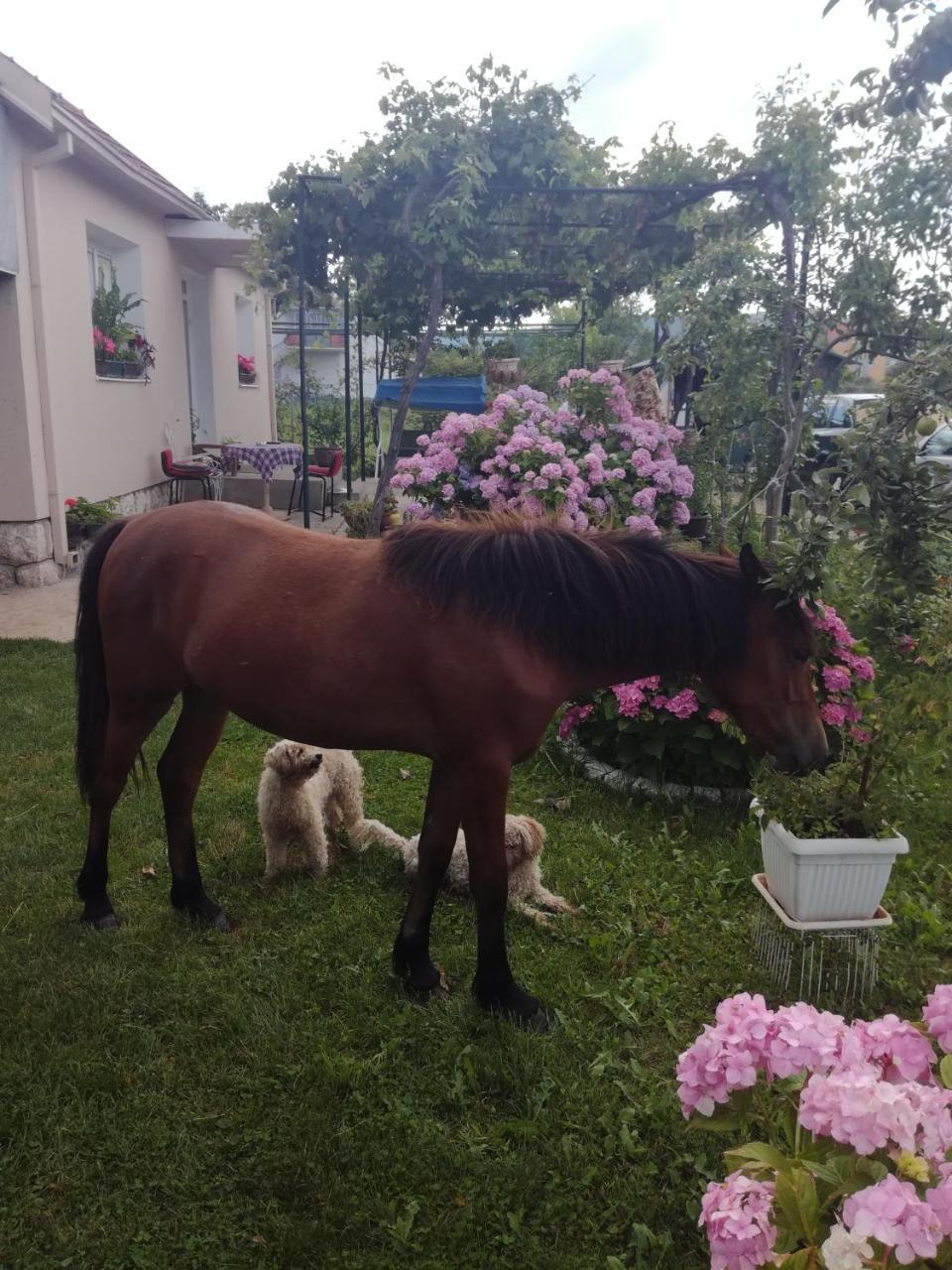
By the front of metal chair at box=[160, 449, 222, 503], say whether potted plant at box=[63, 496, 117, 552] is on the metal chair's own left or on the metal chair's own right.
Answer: on the metal chair's own right

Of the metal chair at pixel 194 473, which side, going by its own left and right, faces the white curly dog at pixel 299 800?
right

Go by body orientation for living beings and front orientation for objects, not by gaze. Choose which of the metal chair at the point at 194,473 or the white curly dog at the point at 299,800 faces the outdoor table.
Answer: the metal chair

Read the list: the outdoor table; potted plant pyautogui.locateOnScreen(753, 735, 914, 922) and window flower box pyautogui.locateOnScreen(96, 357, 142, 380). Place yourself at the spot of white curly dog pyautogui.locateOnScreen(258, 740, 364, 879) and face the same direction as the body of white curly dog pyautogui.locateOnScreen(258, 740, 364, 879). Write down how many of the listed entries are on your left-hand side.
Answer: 1

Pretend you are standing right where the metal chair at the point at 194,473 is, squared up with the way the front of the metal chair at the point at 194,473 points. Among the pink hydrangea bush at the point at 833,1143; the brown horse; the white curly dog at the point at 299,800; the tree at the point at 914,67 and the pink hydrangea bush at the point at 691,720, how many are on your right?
5

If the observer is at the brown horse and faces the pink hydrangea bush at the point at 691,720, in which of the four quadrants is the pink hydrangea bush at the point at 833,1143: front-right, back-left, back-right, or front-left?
back-right

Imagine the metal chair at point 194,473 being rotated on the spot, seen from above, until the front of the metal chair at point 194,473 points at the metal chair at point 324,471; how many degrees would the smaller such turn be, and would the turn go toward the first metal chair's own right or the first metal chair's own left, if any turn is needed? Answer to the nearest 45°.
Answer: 0° — it already faces it

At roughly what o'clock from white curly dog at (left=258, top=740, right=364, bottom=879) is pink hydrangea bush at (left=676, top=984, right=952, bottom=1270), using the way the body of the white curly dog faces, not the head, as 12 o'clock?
The pink hydrangea bush is roughly at 10 o'clock from the white curly dog.

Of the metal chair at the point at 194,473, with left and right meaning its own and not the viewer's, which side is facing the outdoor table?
front

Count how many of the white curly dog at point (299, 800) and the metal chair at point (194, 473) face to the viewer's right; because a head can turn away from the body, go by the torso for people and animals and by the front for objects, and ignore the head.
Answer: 1

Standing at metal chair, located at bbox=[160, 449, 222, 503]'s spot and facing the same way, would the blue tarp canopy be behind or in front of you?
in front

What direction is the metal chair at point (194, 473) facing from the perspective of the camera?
to the viewer's right
